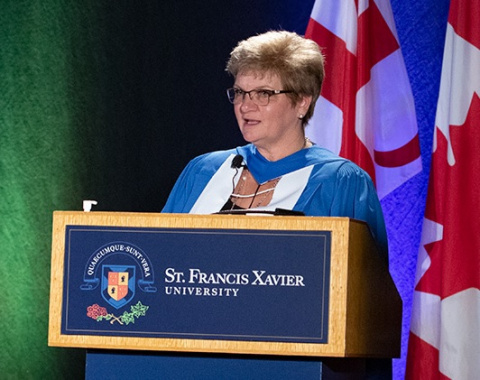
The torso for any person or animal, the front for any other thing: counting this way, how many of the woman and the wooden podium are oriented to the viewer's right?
0

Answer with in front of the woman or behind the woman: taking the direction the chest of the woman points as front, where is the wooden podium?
in front

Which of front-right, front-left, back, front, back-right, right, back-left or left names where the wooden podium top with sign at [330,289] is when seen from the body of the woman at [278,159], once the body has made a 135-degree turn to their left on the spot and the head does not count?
right

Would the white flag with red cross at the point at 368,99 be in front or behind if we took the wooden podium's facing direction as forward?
behind

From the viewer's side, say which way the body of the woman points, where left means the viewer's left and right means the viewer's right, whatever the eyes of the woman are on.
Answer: facing the viewer and to the left of the viewer

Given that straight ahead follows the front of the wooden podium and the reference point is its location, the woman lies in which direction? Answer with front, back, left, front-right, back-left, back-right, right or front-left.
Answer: back

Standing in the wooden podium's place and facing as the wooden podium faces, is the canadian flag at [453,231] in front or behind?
behind

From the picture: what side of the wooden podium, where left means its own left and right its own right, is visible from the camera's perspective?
front

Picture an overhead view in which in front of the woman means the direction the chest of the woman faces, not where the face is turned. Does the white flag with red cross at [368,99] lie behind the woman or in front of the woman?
behind

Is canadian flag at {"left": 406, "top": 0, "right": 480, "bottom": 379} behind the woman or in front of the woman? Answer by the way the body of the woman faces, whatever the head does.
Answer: behind
